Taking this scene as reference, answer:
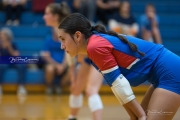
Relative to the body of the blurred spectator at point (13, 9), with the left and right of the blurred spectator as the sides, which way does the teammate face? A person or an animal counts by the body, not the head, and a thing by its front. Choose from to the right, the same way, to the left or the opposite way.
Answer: to the right

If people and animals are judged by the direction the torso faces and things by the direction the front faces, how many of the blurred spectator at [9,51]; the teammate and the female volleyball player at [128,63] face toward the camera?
1

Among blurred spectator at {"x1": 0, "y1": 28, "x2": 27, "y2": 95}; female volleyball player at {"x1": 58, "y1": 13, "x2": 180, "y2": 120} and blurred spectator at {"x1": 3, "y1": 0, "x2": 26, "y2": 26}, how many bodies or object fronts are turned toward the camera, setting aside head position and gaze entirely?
2

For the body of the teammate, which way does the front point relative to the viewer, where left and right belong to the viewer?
facing to the left of the viewer

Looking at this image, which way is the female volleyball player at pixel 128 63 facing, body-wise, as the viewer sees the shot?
to the viewer's left

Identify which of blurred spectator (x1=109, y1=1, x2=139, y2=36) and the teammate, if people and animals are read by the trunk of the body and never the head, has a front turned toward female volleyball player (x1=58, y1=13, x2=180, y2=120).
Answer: the blurred spectator

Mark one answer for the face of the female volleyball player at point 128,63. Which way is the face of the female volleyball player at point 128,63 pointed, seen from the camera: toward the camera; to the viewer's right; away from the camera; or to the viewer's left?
to the viewer's left

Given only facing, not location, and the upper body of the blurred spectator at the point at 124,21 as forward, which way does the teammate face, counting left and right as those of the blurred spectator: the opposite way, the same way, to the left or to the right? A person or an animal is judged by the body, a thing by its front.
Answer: to the right

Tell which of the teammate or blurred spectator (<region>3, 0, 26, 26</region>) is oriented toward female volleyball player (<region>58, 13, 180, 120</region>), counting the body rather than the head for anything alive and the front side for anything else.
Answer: the blurred spectator

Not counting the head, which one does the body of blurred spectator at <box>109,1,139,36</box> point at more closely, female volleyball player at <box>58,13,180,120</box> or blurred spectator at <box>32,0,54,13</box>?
the female volleyball player
